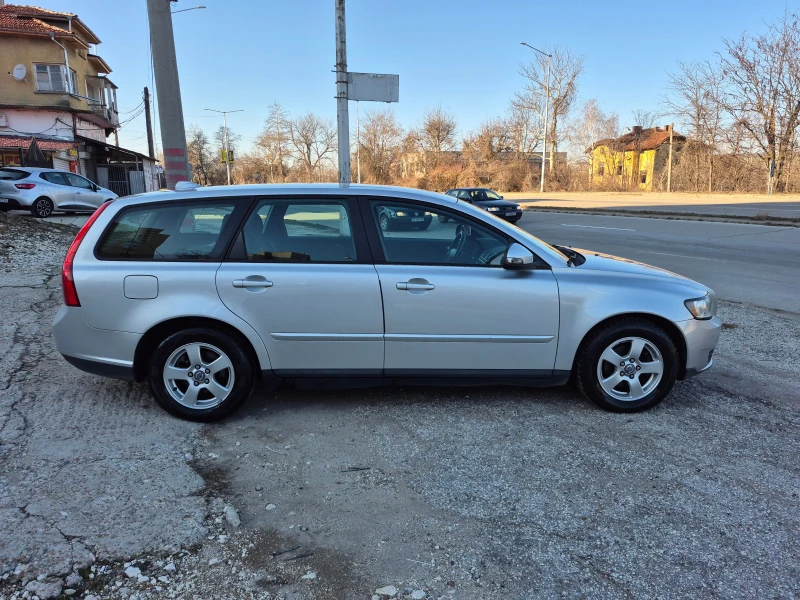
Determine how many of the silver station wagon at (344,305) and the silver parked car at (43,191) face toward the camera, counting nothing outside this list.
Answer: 0

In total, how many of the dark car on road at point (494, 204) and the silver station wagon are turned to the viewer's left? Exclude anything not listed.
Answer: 0

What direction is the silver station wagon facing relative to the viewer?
to the viewer's right

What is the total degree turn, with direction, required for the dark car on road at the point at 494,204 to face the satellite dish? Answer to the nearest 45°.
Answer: approximately 135° to its right

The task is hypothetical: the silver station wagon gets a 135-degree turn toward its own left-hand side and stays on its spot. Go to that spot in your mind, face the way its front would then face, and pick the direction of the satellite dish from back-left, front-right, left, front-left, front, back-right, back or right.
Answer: front

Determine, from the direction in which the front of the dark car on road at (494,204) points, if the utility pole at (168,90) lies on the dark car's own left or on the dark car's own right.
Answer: on the dark car's own right

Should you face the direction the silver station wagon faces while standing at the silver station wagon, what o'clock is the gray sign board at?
The gray sign board is roughly at 9 o'clock from the silver station wagon.

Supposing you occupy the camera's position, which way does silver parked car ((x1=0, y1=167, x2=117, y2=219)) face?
facing away from the viewer and to the right of the viewer
